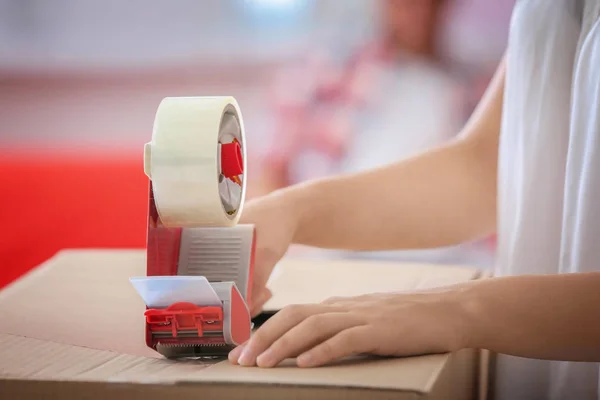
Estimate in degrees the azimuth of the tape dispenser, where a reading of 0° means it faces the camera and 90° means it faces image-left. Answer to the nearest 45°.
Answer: approximately 0°

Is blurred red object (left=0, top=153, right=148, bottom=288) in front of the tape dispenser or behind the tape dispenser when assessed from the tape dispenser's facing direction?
behind
